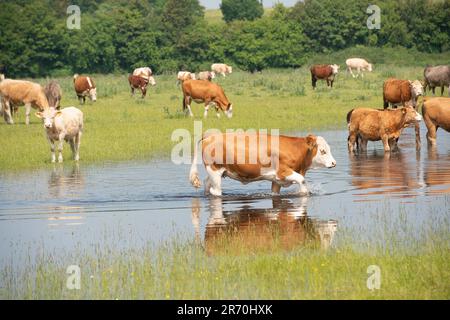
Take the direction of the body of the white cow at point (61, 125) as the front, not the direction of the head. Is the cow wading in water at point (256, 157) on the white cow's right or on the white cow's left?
on the white cow's left

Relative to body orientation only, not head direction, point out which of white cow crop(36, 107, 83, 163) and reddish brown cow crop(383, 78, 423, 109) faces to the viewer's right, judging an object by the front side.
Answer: the reddish brown cow

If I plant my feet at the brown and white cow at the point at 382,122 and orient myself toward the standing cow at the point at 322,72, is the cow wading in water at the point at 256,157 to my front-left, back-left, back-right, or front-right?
back-left

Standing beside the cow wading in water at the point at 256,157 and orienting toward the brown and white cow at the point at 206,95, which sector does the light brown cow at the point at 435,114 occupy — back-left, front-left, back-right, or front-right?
front-right

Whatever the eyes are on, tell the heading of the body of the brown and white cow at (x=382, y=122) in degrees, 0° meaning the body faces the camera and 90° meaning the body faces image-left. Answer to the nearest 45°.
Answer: approximately 270°

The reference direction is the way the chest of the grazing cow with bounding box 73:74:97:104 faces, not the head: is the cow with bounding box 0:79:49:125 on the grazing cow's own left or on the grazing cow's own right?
on the grazing cow's own right

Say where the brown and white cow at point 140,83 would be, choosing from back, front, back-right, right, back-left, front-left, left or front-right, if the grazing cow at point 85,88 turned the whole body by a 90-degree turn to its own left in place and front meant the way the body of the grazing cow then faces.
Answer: front

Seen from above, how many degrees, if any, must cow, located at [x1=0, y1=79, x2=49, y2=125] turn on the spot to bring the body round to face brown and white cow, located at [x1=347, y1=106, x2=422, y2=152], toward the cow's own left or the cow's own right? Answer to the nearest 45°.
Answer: approximately 45° to the cow's own right

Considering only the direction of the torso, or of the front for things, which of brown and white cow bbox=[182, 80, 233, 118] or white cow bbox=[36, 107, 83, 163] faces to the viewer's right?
the brown and white cow

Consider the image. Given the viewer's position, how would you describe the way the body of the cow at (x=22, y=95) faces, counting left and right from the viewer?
facing to the right of the viewer
